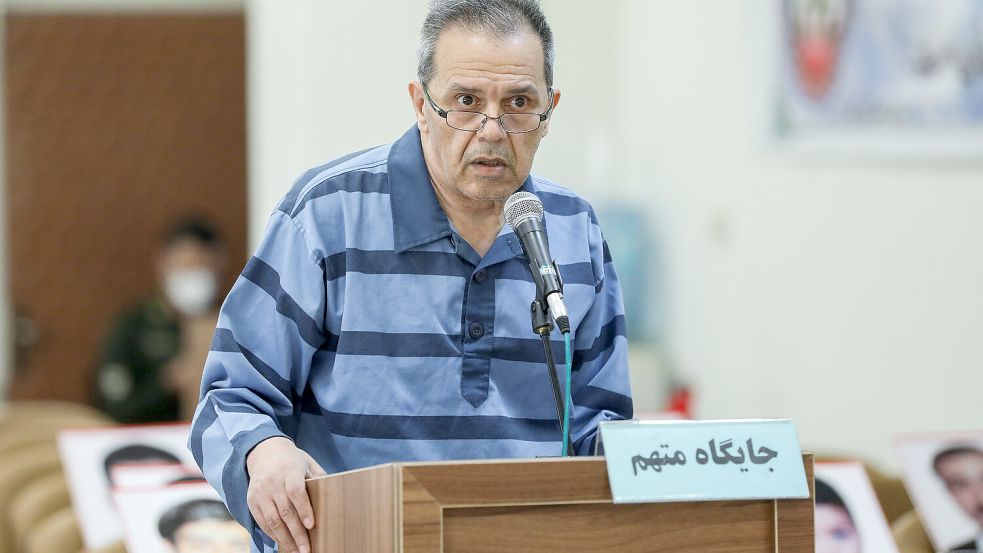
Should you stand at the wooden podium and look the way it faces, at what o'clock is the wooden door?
The wooden door is roughly at 5 o'clock from the wooden podium.

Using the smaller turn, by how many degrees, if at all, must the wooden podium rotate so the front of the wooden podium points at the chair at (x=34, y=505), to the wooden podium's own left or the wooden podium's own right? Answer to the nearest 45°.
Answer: approximately 135° to the wooden podium's own right

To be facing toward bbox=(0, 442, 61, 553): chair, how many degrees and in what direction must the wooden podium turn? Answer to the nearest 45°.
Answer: approximately 135° to its right
